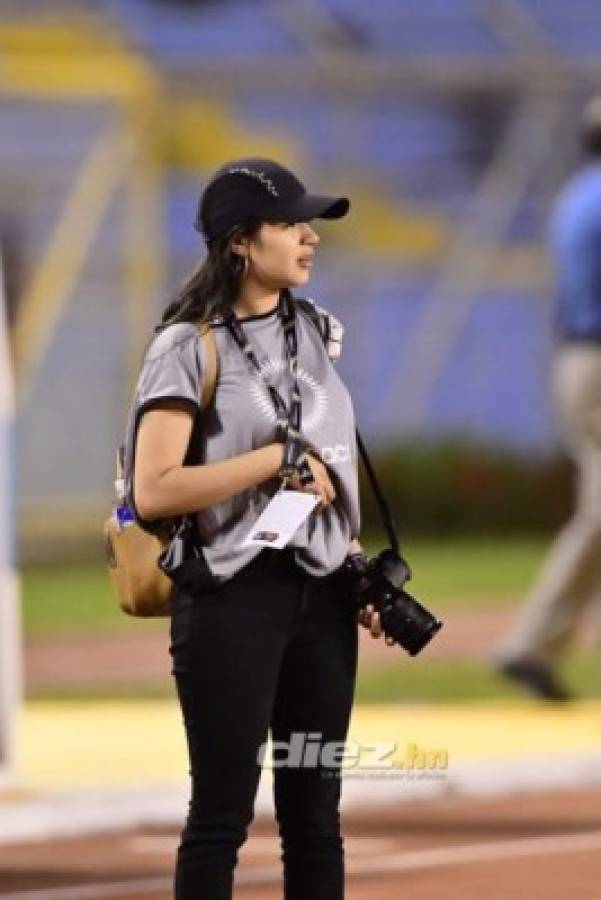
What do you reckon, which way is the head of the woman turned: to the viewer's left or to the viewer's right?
to the viewer's right

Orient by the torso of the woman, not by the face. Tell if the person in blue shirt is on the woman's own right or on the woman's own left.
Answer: on the woman's own left

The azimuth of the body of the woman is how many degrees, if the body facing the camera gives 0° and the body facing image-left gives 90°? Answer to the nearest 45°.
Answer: approximately 315°
